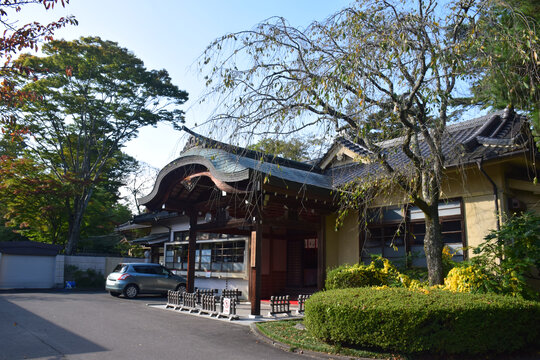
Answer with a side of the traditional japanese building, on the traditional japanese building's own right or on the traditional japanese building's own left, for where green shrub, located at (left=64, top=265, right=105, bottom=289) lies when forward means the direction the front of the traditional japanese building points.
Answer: on the traditional japanese building's own right

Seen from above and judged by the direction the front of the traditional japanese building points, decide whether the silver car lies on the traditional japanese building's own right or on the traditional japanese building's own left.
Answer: on the traditional japanese building's own right

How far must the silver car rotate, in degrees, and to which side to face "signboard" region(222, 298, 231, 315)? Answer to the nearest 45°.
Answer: approximately 135° to its right

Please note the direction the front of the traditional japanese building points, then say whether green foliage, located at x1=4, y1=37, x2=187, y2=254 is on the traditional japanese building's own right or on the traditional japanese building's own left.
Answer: on the traditional japanese building's own right

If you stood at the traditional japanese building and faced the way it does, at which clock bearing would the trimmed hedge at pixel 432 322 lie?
The trimmed hedge is roughly at 10 o'clock from the traditional japanese building.

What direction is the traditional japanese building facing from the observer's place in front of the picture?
facing the viewer and to the left of the viewer
